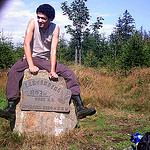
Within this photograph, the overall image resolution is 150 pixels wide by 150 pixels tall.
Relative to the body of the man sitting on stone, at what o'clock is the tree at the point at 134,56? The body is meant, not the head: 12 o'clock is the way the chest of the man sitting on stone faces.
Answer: The tree is roughly at 7 o'clock from the man sitting on stone.

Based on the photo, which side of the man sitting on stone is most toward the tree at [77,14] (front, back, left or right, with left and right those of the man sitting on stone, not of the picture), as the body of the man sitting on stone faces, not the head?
back

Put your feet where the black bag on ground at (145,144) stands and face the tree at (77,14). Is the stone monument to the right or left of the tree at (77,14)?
left

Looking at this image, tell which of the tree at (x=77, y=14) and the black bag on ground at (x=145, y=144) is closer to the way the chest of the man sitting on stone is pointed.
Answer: the black bag on ground

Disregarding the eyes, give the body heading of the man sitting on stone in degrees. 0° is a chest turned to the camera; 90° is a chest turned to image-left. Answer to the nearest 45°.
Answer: approximately 0°
